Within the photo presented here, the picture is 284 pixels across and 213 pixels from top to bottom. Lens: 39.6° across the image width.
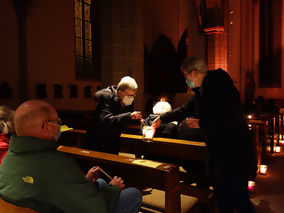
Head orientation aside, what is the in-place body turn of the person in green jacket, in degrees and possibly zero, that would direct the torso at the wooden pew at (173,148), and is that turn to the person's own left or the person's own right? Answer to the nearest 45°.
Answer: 0° — they already face it

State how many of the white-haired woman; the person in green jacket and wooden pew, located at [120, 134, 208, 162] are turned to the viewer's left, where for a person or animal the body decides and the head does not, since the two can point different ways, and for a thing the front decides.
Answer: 0

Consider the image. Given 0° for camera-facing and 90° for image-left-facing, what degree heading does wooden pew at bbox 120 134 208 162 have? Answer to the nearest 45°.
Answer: approximately 225°

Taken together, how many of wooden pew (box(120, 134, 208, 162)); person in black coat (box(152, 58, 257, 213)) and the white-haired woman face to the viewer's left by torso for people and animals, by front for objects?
1

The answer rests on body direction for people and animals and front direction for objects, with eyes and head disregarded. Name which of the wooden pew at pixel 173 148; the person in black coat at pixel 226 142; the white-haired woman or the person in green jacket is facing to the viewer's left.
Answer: the person in black coat

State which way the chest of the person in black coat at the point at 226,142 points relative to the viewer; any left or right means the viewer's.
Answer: facing to the left of the viewer

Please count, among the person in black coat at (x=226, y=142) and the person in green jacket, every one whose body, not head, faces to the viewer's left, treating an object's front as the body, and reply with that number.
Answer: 1

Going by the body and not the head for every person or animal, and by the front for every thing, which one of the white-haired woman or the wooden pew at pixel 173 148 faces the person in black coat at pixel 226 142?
the white-haired woman

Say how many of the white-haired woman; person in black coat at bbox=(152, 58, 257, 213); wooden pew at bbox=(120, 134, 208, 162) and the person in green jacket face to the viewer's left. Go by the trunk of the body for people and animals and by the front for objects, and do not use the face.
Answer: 1

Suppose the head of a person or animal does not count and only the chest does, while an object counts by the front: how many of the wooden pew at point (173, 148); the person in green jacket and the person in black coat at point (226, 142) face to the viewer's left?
1

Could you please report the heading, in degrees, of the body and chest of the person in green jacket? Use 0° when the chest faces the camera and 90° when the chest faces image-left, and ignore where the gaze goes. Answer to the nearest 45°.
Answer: approximately 225°

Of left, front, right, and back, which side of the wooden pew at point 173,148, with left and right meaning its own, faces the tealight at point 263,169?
front

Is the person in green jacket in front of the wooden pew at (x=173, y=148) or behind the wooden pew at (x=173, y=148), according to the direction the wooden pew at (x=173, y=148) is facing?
behind
